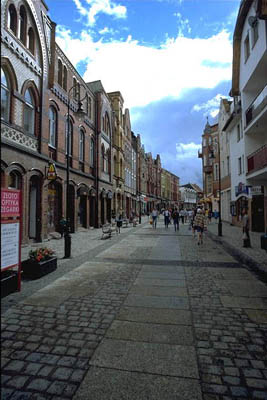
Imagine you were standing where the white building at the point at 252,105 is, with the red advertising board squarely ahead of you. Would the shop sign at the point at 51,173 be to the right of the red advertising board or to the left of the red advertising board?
right

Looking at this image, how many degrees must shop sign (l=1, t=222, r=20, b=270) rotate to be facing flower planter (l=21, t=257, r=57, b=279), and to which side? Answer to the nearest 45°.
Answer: approximately 135° to its left

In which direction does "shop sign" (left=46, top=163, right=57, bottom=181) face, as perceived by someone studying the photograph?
facing the viewer

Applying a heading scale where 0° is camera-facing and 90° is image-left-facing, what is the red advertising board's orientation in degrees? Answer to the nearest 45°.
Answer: approximately 315°

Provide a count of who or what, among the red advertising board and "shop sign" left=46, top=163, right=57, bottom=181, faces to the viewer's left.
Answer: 0

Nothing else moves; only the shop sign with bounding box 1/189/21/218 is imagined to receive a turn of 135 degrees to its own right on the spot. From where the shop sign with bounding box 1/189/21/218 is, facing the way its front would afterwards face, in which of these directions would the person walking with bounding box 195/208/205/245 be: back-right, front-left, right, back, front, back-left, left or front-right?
back-right

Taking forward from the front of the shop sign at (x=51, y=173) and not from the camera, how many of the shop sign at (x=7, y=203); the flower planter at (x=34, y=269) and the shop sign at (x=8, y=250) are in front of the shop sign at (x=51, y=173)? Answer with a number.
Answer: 3

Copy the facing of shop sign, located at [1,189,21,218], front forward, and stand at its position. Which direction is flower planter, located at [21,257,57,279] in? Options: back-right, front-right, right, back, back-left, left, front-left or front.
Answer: back-left

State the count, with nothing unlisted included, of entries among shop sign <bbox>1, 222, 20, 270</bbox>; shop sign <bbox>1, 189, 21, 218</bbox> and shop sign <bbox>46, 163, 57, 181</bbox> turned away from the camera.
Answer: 0

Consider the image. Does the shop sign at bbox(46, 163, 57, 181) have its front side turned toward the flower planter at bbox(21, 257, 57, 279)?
yes
